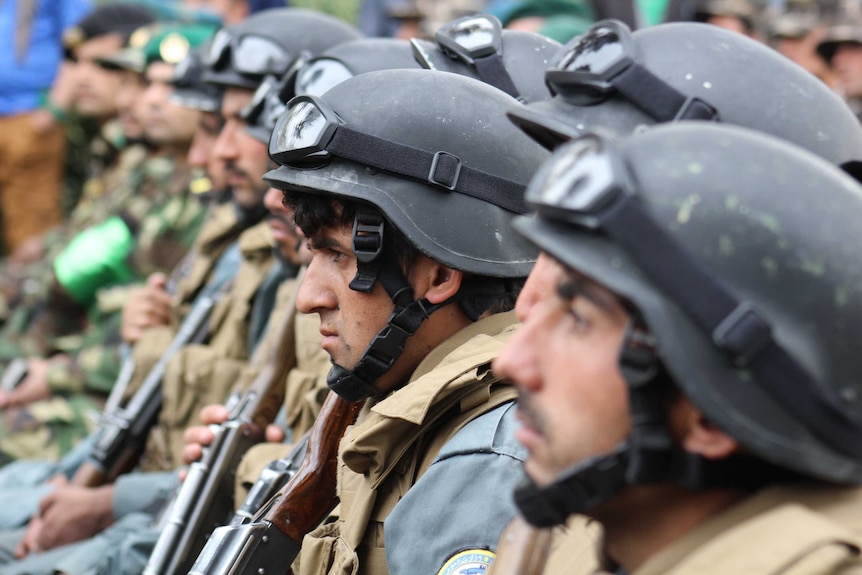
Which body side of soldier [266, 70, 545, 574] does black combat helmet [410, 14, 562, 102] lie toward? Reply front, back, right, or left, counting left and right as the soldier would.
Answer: right

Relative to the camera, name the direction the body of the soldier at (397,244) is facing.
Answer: to the viewer's left

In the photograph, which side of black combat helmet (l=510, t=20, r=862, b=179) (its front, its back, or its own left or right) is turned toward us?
left

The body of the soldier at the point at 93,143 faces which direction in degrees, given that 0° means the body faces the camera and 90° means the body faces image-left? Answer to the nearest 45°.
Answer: approximately 90°

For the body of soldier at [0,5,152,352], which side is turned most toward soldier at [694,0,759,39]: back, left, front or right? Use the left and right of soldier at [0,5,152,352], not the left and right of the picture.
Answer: back

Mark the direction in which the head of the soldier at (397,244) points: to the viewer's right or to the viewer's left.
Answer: to the viewer's left

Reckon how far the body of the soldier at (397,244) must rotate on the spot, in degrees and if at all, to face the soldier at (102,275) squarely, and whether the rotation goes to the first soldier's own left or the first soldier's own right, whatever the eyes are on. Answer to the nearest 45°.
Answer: approximately 45° to the first soldier's own right

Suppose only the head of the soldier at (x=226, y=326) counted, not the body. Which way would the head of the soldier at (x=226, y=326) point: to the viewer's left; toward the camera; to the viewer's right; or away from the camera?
to the viewer's left

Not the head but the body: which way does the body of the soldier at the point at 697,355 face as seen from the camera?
to the viewer's left
